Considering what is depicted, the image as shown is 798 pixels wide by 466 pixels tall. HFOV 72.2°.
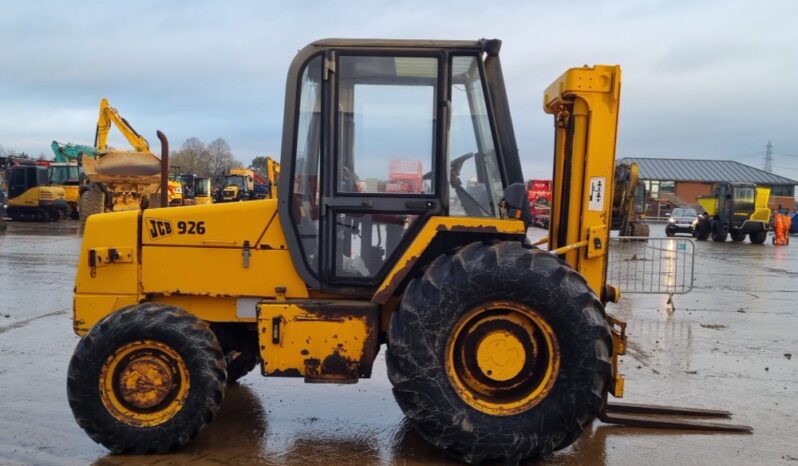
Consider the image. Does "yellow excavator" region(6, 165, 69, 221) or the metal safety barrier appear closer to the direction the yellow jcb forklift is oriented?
the metal safety barrier

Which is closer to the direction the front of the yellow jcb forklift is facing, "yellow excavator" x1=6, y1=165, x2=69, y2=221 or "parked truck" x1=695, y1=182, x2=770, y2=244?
the parked truck

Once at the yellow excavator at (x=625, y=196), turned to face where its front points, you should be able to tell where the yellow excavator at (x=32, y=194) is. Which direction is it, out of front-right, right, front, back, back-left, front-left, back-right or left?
right

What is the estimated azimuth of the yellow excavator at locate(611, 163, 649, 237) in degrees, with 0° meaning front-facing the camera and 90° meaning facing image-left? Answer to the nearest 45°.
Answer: approximately 0°

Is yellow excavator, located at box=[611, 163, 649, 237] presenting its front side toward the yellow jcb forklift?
yes

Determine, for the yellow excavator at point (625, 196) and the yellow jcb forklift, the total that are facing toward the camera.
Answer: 1

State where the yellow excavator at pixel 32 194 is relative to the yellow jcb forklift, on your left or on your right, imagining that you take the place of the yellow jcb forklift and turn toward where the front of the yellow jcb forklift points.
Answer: on your left

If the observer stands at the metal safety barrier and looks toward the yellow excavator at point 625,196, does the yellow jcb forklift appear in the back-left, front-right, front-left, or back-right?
back-left

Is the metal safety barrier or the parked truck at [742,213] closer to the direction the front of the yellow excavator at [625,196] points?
the metal safety barrier

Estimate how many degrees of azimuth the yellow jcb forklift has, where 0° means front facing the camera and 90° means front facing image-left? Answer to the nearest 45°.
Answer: approximately 270°

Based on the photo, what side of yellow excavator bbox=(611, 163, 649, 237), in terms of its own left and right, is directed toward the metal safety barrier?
front

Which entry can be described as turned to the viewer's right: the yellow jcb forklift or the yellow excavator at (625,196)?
the yellow jcb forklift

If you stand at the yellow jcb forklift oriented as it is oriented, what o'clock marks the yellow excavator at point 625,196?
The yellow excavator is roughly at 10 o'clock from the yellow jcb forklift.

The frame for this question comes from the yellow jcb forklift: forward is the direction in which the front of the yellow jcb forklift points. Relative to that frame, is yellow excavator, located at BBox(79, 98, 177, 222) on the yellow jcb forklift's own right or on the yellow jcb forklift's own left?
on the yellow jcb forklift's own left
